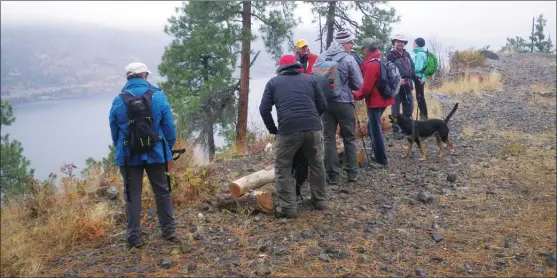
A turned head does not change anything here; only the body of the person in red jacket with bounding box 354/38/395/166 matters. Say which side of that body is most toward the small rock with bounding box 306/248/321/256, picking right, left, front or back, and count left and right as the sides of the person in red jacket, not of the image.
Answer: left

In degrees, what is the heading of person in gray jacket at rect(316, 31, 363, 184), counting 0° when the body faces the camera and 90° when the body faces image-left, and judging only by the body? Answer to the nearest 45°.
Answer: approximately 225°

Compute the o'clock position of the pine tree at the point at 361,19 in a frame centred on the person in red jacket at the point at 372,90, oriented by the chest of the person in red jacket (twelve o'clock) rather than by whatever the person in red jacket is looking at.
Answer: The pine tree is roughly at 3 o'clock from the person in red jacket.

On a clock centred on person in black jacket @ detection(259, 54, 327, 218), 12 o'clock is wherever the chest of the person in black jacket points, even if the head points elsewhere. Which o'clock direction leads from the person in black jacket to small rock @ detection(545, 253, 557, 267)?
The small rock is roughly at 4 o'clock from the person in black jacket.

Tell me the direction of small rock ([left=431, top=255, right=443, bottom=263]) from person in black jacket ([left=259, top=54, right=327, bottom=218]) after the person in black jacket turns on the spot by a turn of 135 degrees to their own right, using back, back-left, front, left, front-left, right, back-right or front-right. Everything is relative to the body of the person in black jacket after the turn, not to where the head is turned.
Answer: front

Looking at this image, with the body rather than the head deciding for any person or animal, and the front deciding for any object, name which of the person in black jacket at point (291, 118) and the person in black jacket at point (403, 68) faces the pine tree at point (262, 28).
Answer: the person in black jacket at point (291, 118)

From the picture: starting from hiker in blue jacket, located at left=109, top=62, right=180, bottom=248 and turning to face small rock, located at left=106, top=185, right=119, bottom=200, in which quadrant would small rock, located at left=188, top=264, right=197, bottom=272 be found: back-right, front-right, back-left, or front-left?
back-right

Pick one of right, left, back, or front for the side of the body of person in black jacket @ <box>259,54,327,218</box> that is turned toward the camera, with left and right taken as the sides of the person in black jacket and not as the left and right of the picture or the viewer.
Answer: back

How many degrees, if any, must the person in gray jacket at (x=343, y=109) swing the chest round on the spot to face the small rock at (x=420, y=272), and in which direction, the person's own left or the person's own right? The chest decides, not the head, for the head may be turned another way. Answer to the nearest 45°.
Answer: approximately 135° to the person's own right

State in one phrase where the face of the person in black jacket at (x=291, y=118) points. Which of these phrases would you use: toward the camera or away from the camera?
away from the camera

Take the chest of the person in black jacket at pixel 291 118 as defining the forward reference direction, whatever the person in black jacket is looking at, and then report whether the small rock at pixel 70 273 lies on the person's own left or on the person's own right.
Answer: on the person's own left
